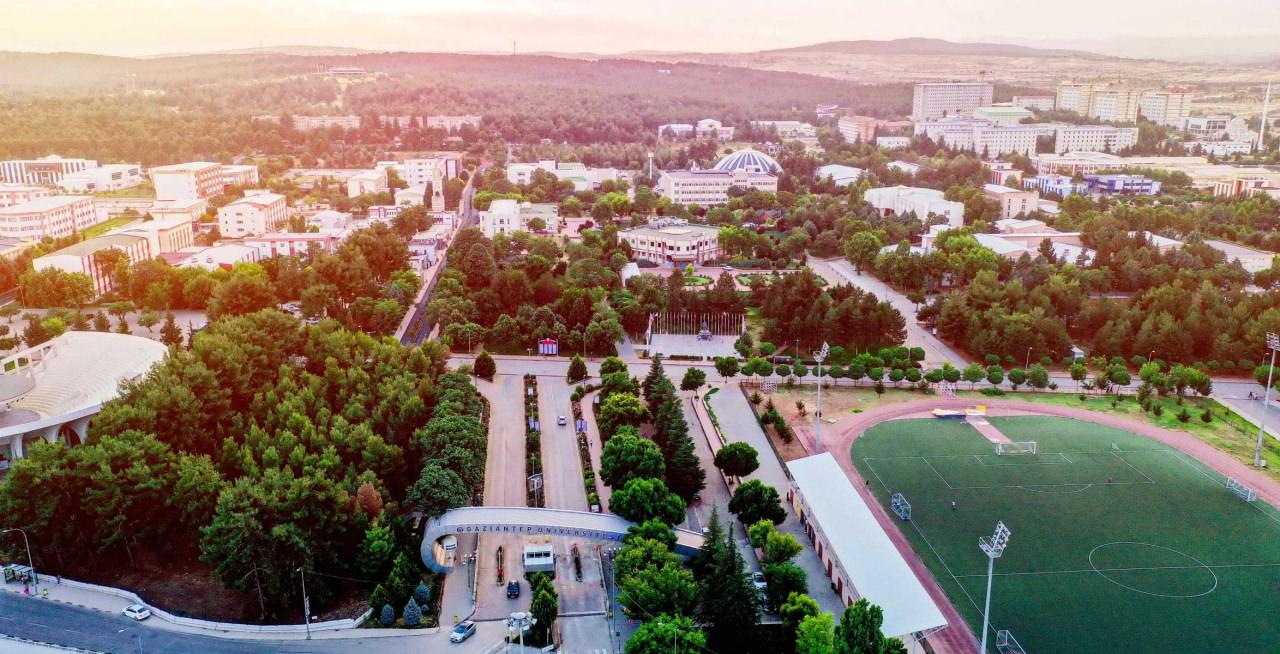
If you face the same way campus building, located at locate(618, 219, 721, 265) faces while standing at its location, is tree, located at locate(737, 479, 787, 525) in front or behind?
in front

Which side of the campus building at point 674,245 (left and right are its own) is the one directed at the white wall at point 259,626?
front

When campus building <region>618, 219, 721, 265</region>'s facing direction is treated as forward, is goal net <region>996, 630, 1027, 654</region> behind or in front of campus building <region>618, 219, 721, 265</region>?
in front

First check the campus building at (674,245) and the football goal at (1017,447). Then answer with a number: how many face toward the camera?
2

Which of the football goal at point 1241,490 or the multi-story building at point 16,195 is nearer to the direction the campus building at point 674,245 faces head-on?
the football goal

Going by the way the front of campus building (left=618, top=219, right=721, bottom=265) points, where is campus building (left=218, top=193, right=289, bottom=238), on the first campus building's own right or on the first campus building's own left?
on the first campus building's own right

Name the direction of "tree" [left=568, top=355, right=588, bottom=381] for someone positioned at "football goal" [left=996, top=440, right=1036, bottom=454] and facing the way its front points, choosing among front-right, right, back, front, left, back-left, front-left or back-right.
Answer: right

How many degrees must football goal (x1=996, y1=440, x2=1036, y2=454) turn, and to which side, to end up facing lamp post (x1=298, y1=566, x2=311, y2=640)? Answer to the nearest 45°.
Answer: approximately 45° to its right

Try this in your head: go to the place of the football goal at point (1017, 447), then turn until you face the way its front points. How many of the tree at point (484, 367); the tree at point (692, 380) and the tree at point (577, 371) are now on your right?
3

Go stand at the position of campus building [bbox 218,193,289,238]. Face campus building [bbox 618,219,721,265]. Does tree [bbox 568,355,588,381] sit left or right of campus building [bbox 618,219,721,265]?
right

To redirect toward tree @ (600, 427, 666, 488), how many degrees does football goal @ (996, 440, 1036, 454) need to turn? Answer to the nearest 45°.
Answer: approximately 45° to its right

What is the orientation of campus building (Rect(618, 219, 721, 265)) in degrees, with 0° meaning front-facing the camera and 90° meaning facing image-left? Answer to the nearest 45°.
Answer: approximately 0°

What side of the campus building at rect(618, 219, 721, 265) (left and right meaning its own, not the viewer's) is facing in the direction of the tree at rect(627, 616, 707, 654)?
front
